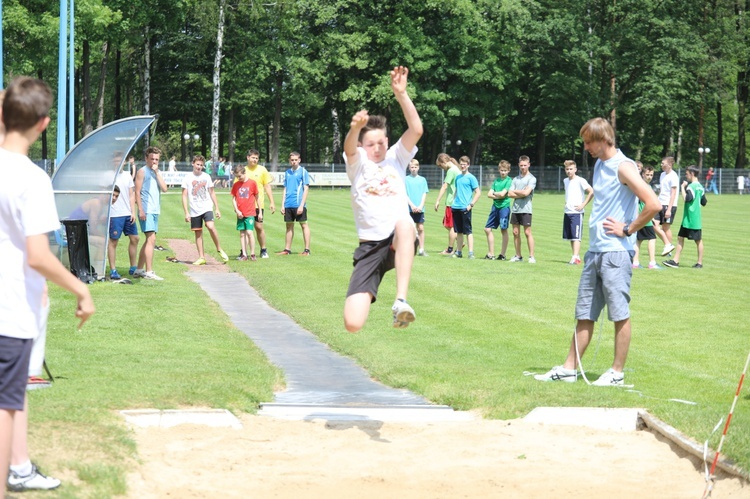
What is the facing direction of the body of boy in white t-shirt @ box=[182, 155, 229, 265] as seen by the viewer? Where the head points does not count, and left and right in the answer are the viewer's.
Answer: facing the viewer

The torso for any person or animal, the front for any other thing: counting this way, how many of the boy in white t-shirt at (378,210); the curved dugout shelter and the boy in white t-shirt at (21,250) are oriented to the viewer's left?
0

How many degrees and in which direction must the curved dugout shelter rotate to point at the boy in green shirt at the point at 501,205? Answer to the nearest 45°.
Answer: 0° — it already faces them

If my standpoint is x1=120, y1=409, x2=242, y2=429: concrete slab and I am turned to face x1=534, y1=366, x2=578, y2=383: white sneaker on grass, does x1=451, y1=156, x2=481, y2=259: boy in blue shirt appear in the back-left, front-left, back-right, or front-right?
front-left

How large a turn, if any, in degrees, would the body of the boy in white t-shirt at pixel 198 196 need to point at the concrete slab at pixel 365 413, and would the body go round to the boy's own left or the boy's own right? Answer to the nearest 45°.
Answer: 0° — they already face it

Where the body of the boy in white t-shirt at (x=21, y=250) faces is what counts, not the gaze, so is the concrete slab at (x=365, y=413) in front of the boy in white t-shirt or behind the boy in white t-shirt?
in front

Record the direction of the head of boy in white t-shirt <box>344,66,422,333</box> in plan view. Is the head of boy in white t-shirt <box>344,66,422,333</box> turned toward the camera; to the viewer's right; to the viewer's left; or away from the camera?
toward the camera

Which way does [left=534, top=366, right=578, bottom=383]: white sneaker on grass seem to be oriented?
to the viewer's left

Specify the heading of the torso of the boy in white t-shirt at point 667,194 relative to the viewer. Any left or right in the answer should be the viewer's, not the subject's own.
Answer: facing the viewer and to the left of the viewer

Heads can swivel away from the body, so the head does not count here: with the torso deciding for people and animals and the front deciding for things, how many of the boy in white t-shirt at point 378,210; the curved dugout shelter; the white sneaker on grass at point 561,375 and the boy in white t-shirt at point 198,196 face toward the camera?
2

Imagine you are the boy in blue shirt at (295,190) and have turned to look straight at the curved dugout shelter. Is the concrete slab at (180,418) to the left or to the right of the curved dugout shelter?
left

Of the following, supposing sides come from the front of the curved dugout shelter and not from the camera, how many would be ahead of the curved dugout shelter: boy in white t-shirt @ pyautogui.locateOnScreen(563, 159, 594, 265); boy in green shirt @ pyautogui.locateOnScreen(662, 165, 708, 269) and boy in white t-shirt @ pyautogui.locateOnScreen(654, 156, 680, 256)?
3

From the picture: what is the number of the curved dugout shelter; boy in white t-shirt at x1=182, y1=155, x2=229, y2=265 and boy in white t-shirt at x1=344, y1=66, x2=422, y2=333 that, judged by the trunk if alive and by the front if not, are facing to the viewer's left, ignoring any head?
0

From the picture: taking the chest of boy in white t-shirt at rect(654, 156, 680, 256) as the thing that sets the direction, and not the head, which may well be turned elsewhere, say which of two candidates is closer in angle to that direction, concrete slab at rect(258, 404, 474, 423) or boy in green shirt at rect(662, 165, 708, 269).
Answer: the concrete slab

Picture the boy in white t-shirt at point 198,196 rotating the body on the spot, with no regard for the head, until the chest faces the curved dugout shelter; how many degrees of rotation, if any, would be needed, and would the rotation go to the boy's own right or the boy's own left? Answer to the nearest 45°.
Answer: approximately 45° to the boy's own right

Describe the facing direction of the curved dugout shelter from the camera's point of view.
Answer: facing to the right of the viewer

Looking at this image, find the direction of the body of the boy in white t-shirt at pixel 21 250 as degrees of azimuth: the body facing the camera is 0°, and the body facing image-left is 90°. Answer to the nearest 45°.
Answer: approximately 225°

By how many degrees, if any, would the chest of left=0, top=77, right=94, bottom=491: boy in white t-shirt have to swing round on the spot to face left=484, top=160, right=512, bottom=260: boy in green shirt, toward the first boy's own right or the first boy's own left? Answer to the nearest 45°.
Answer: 0° — they already face them

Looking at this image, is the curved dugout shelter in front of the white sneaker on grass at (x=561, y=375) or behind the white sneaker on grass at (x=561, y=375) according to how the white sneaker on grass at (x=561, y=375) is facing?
in front

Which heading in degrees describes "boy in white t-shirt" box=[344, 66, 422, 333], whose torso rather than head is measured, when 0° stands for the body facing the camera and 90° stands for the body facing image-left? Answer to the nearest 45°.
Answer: approximately 0°
